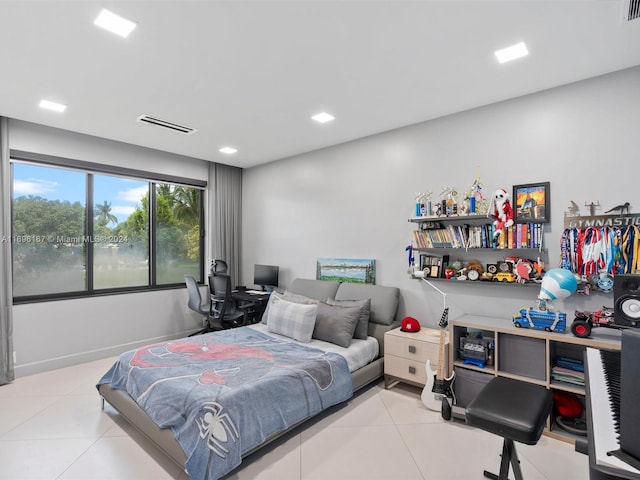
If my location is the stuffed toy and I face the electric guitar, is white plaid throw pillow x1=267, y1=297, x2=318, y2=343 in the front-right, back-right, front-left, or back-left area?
front-right

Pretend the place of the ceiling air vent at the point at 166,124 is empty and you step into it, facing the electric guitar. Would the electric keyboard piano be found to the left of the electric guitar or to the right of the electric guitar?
right

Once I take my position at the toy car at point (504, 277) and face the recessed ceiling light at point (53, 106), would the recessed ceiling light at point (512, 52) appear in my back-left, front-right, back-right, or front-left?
front-left

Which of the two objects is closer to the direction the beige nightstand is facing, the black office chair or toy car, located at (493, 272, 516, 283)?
the black office chair

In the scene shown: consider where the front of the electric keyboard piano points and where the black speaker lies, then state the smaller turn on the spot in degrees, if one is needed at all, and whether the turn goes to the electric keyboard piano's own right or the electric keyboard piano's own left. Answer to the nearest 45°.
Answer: approximately 90° to the electric keyboard piano's own right

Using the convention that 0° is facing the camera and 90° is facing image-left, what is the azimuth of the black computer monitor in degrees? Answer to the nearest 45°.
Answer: approximately 45°

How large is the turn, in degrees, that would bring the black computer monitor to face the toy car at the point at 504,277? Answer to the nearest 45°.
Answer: approximately 90° to its left

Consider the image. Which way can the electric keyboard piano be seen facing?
to the viewer's left

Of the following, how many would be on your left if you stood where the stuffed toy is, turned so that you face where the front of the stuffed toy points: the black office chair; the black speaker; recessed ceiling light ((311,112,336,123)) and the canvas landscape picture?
1

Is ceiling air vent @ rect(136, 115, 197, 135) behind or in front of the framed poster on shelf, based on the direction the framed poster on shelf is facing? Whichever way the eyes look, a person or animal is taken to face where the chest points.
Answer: in front

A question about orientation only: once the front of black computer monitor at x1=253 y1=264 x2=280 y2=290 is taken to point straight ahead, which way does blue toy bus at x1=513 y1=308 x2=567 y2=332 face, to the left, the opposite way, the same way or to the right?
to the right

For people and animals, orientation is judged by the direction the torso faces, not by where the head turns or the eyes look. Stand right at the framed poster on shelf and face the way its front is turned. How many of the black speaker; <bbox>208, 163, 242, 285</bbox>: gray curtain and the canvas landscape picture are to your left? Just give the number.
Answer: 1

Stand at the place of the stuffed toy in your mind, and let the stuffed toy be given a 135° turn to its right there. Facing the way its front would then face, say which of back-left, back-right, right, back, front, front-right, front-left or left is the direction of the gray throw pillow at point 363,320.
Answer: left

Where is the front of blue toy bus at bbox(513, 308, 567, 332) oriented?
to the viewer's left

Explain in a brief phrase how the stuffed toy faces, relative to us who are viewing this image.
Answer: facing the viewer and to the left of the viewer

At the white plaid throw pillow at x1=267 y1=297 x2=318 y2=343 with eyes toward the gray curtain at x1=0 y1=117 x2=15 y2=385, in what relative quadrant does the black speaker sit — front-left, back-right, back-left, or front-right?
back-left

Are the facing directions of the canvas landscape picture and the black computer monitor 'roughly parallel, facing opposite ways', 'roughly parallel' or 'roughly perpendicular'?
roughly parallel
